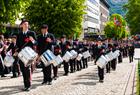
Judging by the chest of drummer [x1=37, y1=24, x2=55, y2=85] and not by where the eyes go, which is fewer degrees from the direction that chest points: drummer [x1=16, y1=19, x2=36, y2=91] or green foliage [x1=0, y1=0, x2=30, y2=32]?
the drummer

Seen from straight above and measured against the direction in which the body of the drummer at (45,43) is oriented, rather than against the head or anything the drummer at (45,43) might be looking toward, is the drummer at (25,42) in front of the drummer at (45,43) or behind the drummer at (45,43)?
in front

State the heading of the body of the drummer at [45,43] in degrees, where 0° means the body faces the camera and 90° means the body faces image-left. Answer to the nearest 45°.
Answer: approximately 0°

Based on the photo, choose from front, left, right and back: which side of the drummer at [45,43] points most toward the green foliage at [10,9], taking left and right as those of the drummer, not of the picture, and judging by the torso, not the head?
right

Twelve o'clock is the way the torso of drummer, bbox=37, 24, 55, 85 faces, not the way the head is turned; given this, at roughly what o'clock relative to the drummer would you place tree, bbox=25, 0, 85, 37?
The tree is roughly at 6 o'clock from the drummer.
